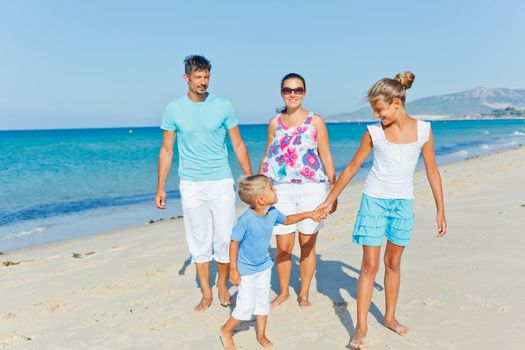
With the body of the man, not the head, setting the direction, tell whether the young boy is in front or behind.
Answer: in front

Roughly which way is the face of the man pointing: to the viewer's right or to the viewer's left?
to the viewer's right

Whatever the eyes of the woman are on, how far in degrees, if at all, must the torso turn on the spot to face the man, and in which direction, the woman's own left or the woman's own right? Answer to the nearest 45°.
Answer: approximately 90° to the woman's own right

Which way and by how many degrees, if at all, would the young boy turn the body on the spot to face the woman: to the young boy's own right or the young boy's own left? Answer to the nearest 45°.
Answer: approximately 90° to the young boy's own left

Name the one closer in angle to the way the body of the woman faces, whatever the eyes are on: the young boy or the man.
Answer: the young boy

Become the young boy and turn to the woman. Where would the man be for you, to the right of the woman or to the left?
left

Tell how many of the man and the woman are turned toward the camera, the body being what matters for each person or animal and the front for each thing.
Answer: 2

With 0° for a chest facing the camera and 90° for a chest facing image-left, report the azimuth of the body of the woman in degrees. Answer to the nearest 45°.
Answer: approximately 0°

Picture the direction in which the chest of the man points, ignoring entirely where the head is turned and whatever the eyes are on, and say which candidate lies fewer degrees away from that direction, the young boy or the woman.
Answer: the young boy

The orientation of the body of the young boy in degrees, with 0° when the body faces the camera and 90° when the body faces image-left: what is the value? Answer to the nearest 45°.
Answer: approximately 315°

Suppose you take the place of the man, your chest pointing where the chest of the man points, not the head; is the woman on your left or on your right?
on your left
